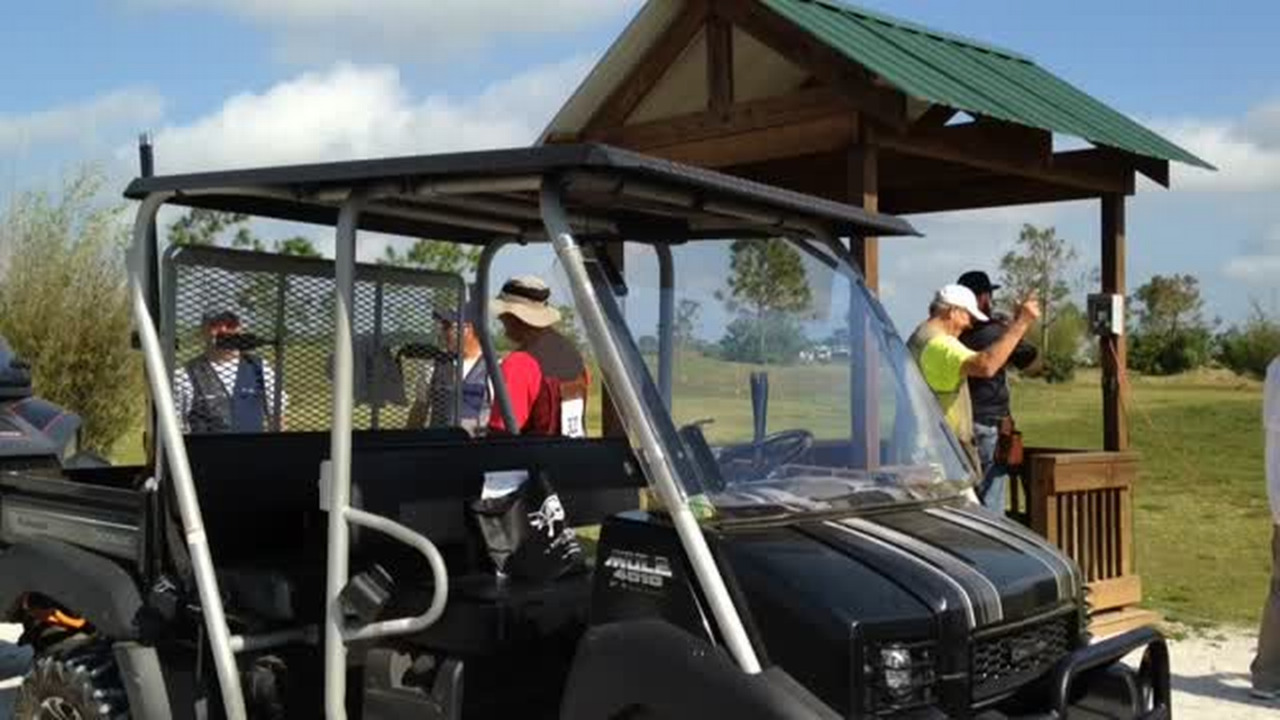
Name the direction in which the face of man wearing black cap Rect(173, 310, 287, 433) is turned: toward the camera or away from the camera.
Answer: toward the camera

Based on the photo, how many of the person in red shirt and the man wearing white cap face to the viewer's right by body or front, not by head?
1

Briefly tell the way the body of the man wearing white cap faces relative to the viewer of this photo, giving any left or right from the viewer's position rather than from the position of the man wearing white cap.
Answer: facing to the right of the viewer

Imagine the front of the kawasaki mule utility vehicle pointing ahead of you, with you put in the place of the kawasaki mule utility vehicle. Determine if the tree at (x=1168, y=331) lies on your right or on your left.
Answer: on your left

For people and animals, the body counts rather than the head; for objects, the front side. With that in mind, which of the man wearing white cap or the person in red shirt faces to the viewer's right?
the man wearing white cap

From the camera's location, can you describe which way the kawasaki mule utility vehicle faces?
facing the viewer and to the right of the viewer

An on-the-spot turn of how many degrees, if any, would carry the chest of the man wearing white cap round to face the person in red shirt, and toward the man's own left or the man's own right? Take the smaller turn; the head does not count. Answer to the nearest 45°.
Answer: approximately 135° to the man's own right

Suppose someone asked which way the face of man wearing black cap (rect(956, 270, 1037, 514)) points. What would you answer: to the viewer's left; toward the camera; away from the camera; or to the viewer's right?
to the viewer's right
